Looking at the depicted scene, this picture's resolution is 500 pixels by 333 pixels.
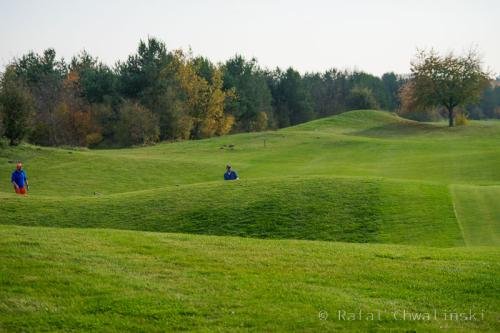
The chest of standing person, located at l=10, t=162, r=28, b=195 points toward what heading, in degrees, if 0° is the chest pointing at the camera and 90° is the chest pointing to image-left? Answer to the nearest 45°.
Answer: approximately 0°

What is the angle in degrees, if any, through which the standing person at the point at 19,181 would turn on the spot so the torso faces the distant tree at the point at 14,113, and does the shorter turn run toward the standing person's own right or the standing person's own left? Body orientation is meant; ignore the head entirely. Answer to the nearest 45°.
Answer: approximately 180°
